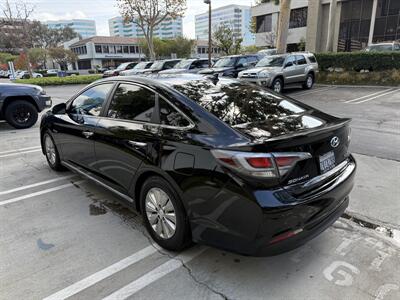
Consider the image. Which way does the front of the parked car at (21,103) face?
to the viewer's right

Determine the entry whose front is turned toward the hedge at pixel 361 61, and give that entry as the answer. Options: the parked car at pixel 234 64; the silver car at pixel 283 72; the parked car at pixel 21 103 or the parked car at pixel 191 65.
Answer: the parked car at pixel 21 103

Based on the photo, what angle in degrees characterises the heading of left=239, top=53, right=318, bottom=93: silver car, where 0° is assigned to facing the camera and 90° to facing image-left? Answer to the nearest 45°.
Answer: approximately 45°

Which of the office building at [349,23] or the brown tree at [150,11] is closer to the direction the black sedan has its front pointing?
the brown tree

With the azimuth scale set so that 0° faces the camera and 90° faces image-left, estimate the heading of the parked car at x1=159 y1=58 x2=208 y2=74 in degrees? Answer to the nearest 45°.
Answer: approximately 45°

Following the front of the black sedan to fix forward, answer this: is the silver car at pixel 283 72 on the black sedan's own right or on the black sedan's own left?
on the black sedan's own right

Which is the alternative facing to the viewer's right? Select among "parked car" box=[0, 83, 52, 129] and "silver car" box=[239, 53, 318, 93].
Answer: the parked car

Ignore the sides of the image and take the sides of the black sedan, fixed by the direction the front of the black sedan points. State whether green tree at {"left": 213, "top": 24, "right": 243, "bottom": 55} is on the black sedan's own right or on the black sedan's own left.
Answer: on the black sedan's own right

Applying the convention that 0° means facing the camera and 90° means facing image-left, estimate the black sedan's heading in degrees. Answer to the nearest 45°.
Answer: approximately 135°

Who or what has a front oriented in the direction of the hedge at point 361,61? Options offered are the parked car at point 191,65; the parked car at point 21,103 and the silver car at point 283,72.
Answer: the parked car at point 21,103

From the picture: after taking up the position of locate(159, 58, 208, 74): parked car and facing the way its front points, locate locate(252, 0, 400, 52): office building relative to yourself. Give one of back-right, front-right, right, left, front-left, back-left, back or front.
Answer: back
